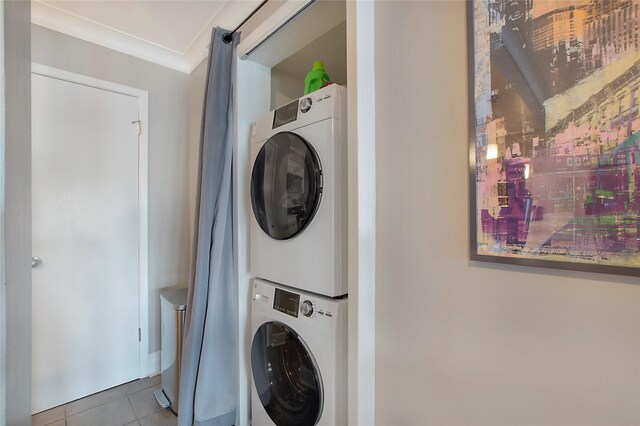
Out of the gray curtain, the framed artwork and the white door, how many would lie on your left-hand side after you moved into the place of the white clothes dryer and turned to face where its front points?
1

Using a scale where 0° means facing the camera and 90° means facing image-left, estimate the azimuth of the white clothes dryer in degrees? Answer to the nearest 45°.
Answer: approximately 45°

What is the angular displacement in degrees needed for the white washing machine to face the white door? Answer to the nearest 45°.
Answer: approximately 90° to its right

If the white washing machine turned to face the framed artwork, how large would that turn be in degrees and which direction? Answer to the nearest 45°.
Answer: approximately 90° to its left

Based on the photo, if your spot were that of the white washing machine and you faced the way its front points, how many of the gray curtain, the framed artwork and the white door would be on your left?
1

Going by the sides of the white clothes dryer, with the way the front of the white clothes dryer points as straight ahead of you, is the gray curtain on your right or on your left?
on your right
